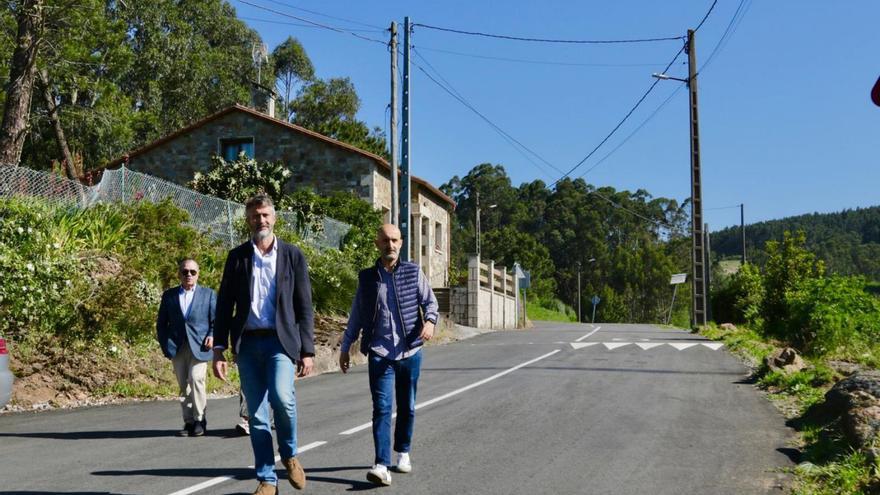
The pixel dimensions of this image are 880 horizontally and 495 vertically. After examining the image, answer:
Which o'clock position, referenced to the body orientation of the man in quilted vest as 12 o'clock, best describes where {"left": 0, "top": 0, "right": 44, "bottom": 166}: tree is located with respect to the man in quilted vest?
The tree is roughly at 5 o'clock from the man in quilted vest.

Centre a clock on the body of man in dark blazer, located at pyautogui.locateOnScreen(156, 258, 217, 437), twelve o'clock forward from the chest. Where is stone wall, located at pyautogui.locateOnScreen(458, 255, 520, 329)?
The stone wall is roughly at 7 o'clock from the man in dark blazer.

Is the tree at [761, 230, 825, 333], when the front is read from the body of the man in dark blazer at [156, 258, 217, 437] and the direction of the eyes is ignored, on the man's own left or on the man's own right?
on the man's own left

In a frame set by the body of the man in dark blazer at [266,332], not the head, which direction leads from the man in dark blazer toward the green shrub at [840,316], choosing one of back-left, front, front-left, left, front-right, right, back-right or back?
back-left

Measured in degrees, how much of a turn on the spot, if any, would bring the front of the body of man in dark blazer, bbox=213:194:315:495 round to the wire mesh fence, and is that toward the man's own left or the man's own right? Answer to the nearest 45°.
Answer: approximately 180°

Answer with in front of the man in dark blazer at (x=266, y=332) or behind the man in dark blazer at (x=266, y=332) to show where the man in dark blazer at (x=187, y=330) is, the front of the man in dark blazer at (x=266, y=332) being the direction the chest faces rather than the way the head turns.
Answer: behind

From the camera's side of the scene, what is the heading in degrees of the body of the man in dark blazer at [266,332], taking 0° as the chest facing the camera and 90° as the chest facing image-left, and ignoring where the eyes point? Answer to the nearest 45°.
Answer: approximately 0°

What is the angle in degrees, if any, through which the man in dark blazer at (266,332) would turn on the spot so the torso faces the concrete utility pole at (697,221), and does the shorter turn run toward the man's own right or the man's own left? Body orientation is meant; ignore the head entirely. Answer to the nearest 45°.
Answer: approximately 135° to the man's own left

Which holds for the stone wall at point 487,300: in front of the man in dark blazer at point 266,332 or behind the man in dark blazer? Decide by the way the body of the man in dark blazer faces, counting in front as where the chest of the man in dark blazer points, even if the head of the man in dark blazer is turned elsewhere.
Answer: behind

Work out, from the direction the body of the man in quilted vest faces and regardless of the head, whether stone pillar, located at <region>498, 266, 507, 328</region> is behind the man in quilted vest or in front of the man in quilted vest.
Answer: behind

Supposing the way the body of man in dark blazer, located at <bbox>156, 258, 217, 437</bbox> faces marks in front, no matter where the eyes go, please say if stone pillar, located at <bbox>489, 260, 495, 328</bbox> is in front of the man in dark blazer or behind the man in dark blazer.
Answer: behind

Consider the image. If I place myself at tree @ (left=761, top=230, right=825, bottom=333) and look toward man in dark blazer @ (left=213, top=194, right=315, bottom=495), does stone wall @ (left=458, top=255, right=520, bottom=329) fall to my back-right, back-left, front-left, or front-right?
back-right

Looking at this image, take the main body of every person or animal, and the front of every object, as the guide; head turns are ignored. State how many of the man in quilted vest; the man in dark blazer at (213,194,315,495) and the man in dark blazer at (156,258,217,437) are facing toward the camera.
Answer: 3

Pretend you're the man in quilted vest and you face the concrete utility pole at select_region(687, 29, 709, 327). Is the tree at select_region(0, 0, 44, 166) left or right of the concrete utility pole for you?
left

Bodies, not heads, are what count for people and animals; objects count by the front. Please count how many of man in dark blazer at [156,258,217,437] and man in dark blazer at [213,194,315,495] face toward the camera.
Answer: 2
